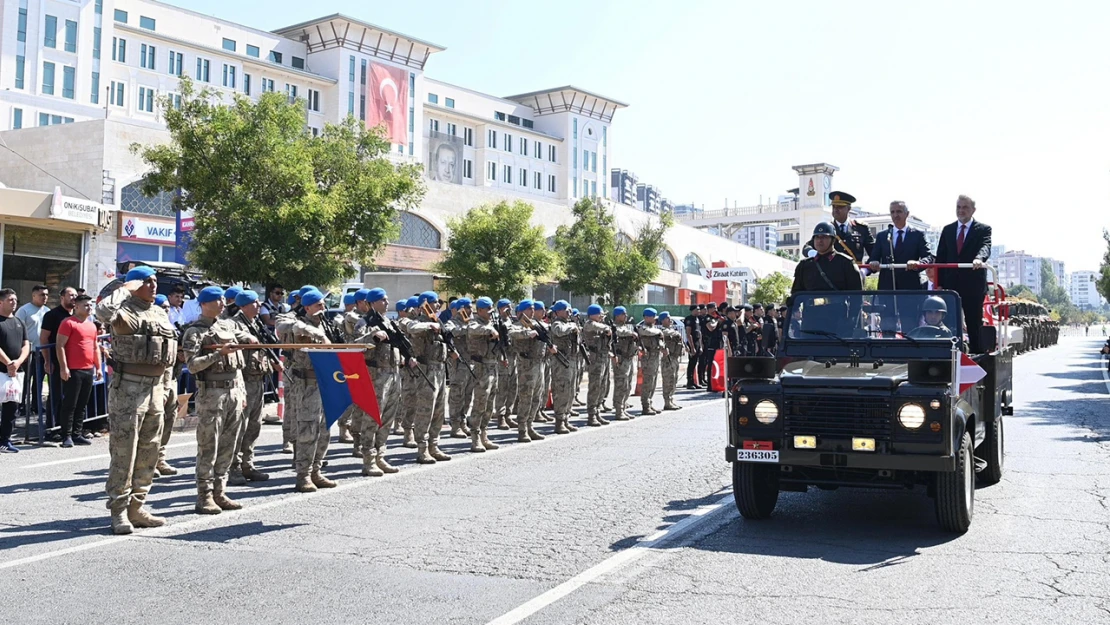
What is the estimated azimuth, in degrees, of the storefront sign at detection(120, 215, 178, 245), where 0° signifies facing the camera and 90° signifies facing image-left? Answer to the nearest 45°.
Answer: approximately 315°

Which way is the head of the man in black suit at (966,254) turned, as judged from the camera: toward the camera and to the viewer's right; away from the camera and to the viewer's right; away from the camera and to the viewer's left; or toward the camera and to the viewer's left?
toward the camera and to the viewer's left

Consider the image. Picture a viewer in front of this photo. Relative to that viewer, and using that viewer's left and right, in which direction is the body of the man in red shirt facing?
facing the viewer and to the right of the viewer

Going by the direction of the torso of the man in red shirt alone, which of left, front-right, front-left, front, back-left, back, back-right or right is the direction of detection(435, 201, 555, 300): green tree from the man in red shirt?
left

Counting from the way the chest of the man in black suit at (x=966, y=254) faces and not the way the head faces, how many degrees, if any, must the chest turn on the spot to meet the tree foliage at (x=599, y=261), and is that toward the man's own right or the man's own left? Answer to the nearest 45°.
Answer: approximately 90° to the man's own right

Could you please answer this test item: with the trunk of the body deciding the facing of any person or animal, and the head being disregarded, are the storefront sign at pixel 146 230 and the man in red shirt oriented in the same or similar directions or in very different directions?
same or similar directions

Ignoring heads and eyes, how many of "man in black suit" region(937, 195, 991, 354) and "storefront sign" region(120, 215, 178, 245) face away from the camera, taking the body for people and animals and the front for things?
0

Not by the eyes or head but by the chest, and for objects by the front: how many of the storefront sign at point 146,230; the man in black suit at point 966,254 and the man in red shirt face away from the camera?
0

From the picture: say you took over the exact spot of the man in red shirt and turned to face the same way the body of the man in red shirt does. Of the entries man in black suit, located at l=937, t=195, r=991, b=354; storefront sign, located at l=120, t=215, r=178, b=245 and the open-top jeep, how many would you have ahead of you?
2

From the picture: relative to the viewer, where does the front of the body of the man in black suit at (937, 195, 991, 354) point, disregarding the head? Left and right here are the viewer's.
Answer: facing the viewer and to the left of the viewer

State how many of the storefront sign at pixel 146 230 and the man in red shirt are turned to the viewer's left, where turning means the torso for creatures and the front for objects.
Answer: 0
